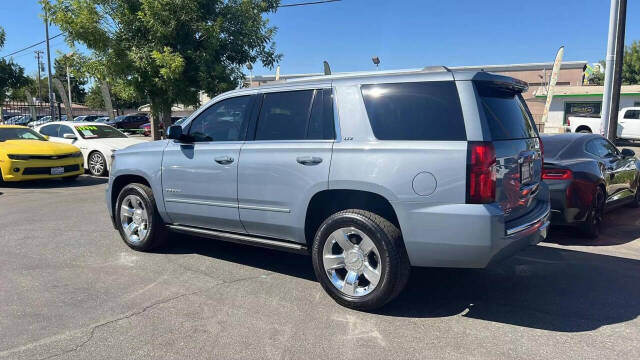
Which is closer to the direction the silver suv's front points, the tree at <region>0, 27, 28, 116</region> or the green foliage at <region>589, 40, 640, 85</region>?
the tree

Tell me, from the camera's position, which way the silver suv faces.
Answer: facing away from the viewer and to the left of the viewer

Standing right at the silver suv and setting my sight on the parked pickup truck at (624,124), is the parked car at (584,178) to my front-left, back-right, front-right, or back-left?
front-right

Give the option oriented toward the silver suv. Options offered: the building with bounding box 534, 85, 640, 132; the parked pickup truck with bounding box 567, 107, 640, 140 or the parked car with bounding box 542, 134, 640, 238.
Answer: the building

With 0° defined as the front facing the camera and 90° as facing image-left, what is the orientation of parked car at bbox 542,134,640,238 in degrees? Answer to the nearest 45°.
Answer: approximately 225°

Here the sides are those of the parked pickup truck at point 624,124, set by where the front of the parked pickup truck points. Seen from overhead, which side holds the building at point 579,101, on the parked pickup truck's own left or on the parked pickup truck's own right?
on the parked pickup truck's own left

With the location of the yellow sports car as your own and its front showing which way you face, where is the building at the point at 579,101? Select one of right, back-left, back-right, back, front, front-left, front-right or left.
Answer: front-left

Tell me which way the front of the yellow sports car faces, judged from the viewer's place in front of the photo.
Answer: facing the viewer and to the right of the viewer

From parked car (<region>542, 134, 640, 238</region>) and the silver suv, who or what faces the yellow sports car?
the silver suv

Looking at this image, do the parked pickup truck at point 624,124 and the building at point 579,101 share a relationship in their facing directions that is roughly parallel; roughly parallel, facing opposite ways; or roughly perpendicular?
roughly perpendicular

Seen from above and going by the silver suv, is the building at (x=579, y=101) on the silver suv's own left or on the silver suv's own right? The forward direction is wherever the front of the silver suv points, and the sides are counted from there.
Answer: on the silver suv's own right

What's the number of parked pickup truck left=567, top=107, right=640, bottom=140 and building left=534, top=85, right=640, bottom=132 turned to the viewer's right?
1

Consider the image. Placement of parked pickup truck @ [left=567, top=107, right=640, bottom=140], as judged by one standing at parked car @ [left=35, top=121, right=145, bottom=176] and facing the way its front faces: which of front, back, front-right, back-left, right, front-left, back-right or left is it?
front-left

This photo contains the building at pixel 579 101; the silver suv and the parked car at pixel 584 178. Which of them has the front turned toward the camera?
the building

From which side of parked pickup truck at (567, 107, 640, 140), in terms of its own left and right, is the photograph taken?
right

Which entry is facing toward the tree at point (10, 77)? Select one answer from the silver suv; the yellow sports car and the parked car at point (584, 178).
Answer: the silver suv

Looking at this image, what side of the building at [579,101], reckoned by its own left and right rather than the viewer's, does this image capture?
front
